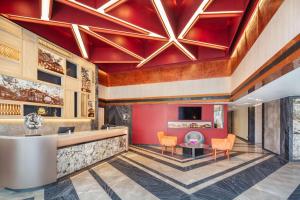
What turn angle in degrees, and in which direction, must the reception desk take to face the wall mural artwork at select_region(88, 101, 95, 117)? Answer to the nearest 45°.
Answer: approximately 135° to its left

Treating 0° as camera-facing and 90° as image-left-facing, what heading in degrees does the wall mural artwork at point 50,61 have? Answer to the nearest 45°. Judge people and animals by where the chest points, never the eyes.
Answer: approximately 315°

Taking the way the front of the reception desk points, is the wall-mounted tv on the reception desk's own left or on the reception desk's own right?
on the reception desk's own left

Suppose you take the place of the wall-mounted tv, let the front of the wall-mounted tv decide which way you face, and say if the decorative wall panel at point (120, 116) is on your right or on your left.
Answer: on your right

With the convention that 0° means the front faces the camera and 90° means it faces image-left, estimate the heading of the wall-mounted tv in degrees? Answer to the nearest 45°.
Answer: approximately 0°

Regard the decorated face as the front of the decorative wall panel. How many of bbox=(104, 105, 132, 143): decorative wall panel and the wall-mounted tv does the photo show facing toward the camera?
2

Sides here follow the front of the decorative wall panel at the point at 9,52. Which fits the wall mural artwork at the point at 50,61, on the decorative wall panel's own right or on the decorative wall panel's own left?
on the decorative wall panel's own left

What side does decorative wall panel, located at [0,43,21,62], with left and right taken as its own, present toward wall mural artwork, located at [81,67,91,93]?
left

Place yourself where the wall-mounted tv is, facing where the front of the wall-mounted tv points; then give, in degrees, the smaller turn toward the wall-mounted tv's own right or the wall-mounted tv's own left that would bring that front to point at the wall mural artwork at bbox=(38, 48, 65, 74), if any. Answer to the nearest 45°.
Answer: approximately 45° to the wall-mounted tv's own right
